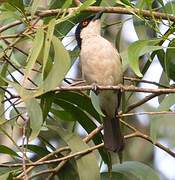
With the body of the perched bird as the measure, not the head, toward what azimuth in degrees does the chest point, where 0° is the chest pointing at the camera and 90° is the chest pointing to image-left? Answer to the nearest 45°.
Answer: approximately 0°

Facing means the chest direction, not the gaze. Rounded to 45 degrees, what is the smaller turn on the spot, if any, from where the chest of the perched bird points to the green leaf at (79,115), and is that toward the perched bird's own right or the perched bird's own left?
approximately 90° to the perched bird's own right

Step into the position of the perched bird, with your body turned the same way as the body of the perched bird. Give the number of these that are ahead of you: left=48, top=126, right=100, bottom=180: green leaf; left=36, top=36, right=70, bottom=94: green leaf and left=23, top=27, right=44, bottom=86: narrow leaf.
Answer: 3

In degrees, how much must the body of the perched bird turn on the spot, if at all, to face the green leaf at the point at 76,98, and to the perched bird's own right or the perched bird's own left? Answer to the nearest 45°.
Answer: approximately 90° to the perched bird's own right
